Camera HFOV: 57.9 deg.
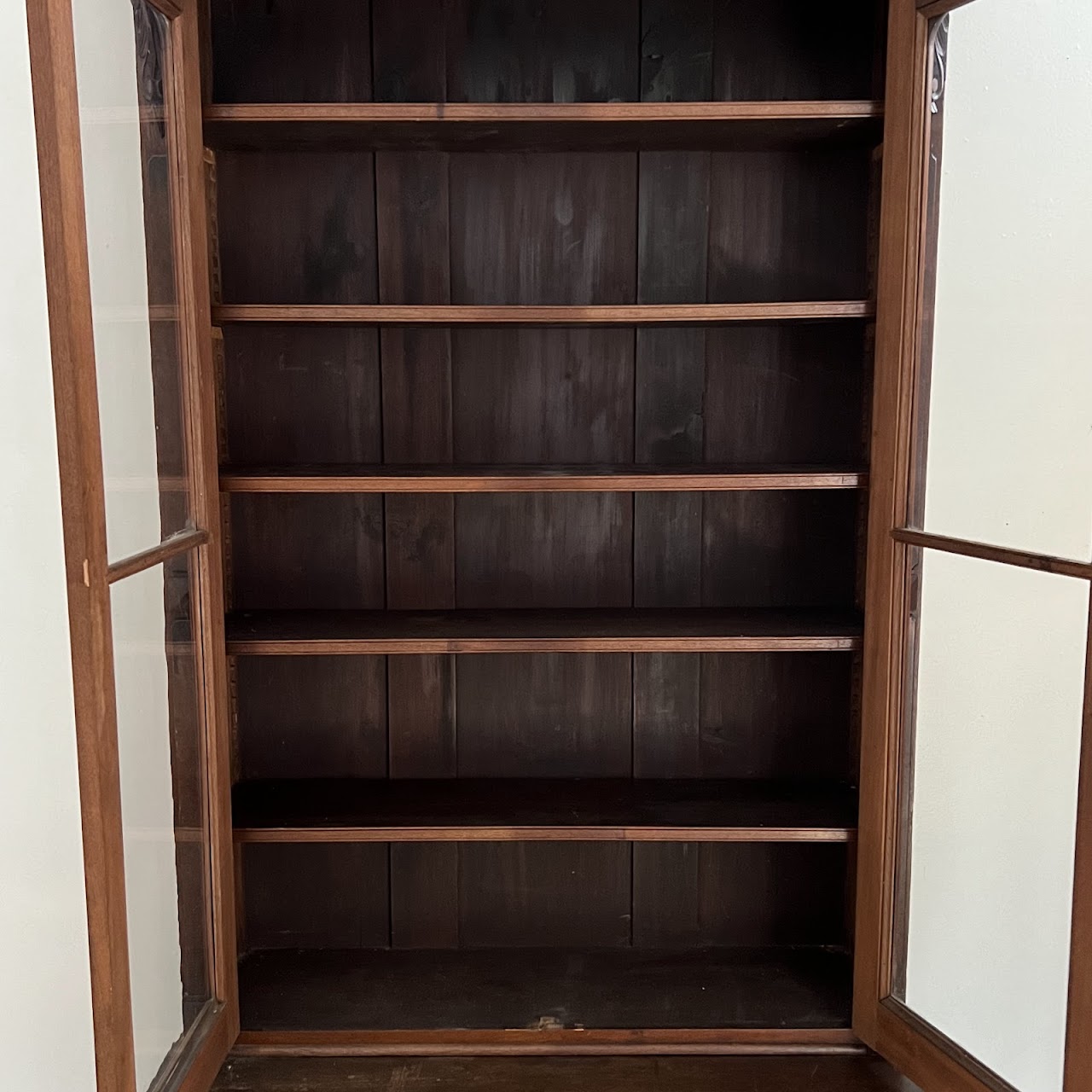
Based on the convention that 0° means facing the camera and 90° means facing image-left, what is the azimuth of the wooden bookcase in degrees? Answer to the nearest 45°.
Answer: approximately 0°
